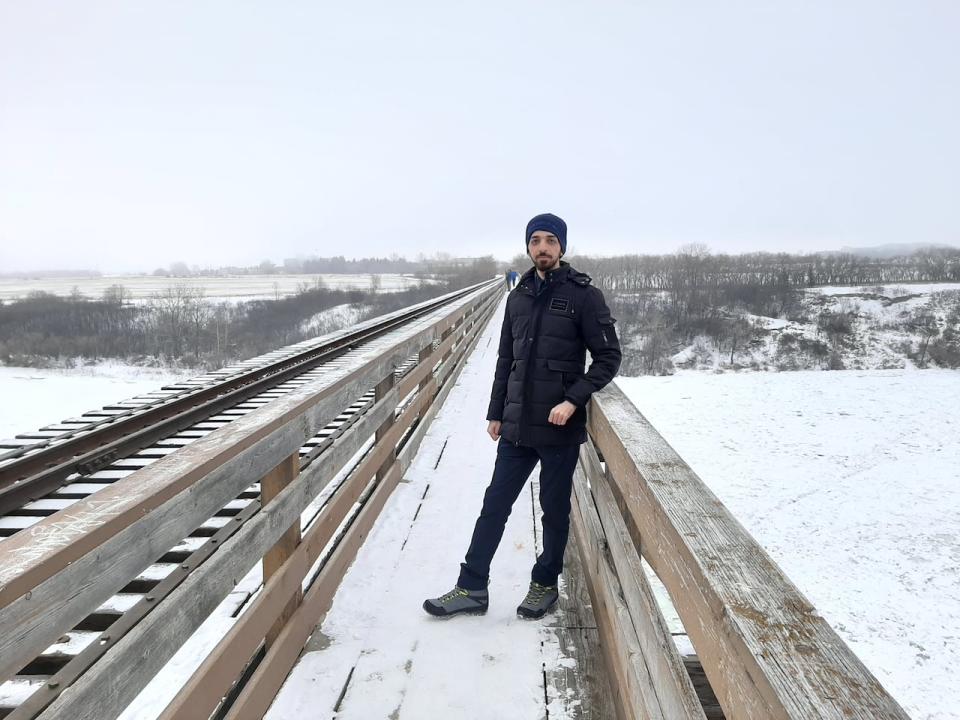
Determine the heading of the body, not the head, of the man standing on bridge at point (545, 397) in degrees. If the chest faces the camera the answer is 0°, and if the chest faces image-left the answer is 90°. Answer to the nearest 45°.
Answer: approximately 45°
